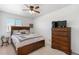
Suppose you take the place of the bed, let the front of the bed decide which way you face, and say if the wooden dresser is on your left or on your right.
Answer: on your left

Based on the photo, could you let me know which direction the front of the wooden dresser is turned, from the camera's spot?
facing the viewer and to the left of the viewer

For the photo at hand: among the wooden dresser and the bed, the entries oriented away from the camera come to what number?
0

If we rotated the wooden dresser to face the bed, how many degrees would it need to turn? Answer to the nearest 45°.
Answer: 0° — it already faces it

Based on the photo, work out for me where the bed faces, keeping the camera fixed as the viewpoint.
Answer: facing the viewer and to the right of the viewer
